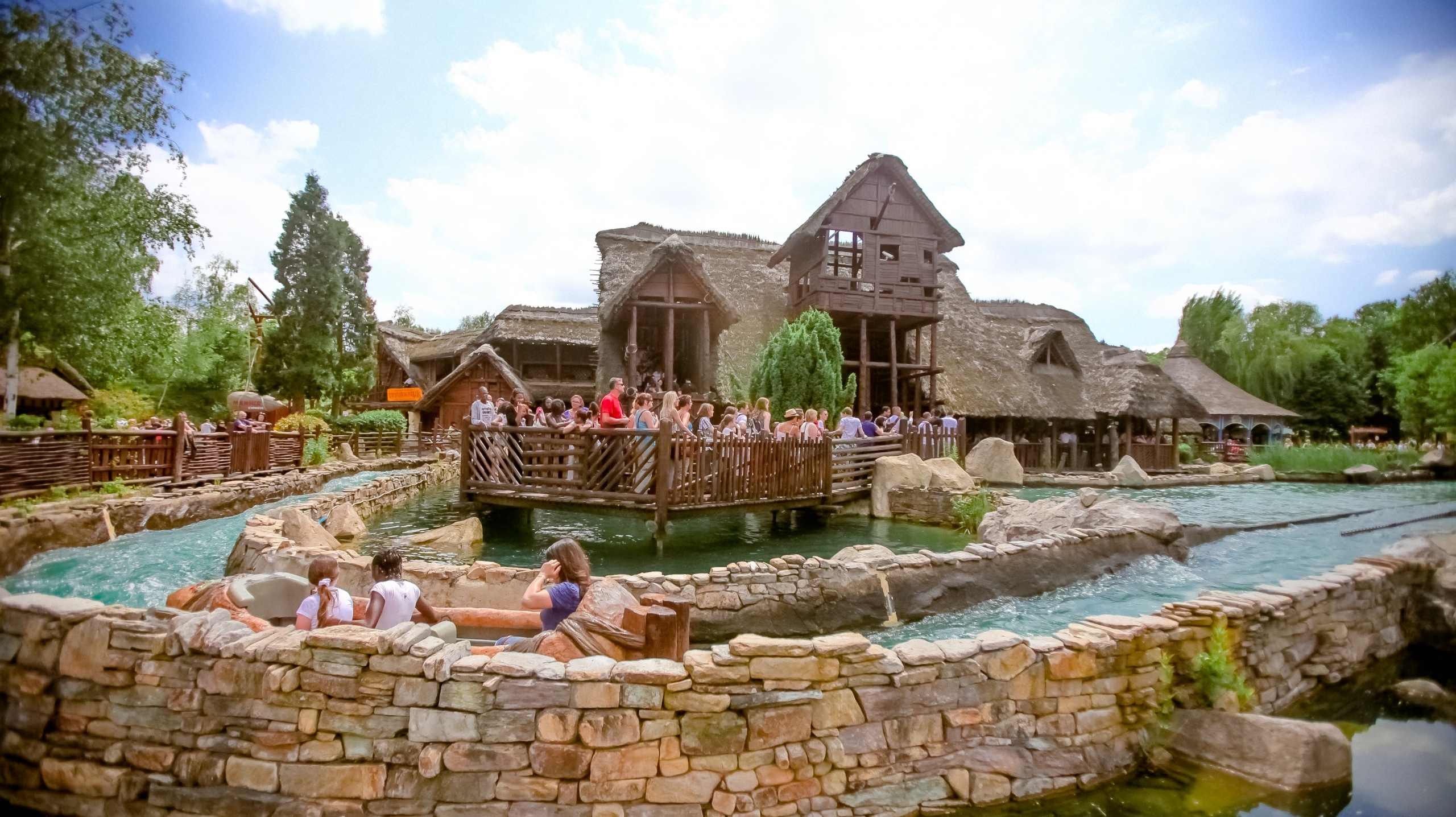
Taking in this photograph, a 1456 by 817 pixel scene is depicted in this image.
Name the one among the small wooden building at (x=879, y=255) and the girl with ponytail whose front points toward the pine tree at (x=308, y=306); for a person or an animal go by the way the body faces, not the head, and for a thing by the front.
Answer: the girl with ponytail

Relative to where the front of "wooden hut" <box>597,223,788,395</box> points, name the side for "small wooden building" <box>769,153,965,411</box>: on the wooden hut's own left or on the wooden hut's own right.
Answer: on the wooden hut's own left

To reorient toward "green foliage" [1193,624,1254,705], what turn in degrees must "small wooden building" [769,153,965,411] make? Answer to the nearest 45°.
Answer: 0° — it already faces it

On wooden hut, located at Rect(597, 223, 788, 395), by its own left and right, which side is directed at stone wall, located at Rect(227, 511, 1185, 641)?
front

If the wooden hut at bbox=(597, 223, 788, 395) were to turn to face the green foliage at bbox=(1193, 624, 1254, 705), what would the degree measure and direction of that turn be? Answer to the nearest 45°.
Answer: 0° — it already faces it

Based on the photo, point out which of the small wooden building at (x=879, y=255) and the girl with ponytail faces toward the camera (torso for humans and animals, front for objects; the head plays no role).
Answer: the small wooden building

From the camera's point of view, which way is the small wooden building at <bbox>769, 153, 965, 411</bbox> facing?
toward the camera

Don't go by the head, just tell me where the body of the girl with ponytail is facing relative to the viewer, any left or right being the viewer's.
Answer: facing away from the viewer

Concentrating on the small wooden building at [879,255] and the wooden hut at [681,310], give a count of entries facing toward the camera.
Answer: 2

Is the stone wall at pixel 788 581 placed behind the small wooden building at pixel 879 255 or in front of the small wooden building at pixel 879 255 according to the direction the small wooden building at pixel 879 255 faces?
in front

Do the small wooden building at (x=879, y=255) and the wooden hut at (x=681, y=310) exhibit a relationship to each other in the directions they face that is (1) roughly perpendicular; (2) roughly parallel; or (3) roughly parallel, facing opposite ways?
roughly parallel

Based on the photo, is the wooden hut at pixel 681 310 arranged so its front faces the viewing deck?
yes

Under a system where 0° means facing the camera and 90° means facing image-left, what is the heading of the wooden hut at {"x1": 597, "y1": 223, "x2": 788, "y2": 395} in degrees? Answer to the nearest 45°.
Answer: approximately 0°

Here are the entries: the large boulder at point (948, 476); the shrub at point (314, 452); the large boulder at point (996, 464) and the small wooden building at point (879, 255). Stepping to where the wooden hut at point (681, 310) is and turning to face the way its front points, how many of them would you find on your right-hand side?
1

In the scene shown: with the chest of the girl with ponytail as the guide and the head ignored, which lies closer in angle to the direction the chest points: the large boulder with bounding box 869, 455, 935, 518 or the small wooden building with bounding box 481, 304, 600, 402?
the small wooden building

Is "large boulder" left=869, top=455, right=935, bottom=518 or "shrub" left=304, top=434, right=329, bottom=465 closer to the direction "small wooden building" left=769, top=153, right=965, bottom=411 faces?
the large boulder

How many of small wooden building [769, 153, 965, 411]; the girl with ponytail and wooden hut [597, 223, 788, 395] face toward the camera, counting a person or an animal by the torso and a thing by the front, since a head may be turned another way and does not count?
2
